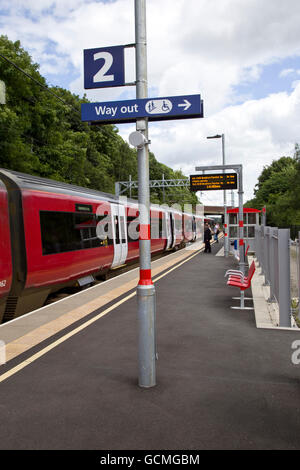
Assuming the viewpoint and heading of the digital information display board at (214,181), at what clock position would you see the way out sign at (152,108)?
The way out sign is roughly at 12 o'clock from the digital information display board.

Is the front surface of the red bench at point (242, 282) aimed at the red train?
yes

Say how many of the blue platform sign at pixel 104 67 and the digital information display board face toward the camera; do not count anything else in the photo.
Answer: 2

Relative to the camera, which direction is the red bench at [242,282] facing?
to the viewer's left

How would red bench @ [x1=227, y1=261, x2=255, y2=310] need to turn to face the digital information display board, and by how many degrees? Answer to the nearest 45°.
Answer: approximately 90° to its right

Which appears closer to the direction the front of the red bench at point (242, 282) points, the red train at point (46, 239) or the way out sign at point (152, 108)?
the red train

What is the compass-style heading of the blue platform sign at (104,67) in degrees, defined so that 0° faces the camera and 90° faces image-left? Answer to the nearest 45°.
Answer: approximately 0°

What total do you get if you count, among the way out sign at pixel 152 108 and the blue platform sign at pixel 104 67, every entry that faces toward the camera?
2

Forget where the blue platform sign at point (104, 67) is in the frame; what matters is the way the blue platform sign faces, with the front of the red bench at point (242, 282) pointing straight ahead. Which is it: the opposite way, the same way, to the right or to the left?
to the left

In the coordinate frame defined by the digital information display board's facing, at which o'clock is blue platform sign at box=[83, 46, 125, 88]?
The blue platform sign is roughly at 12 o'clock from the digital information display board.
